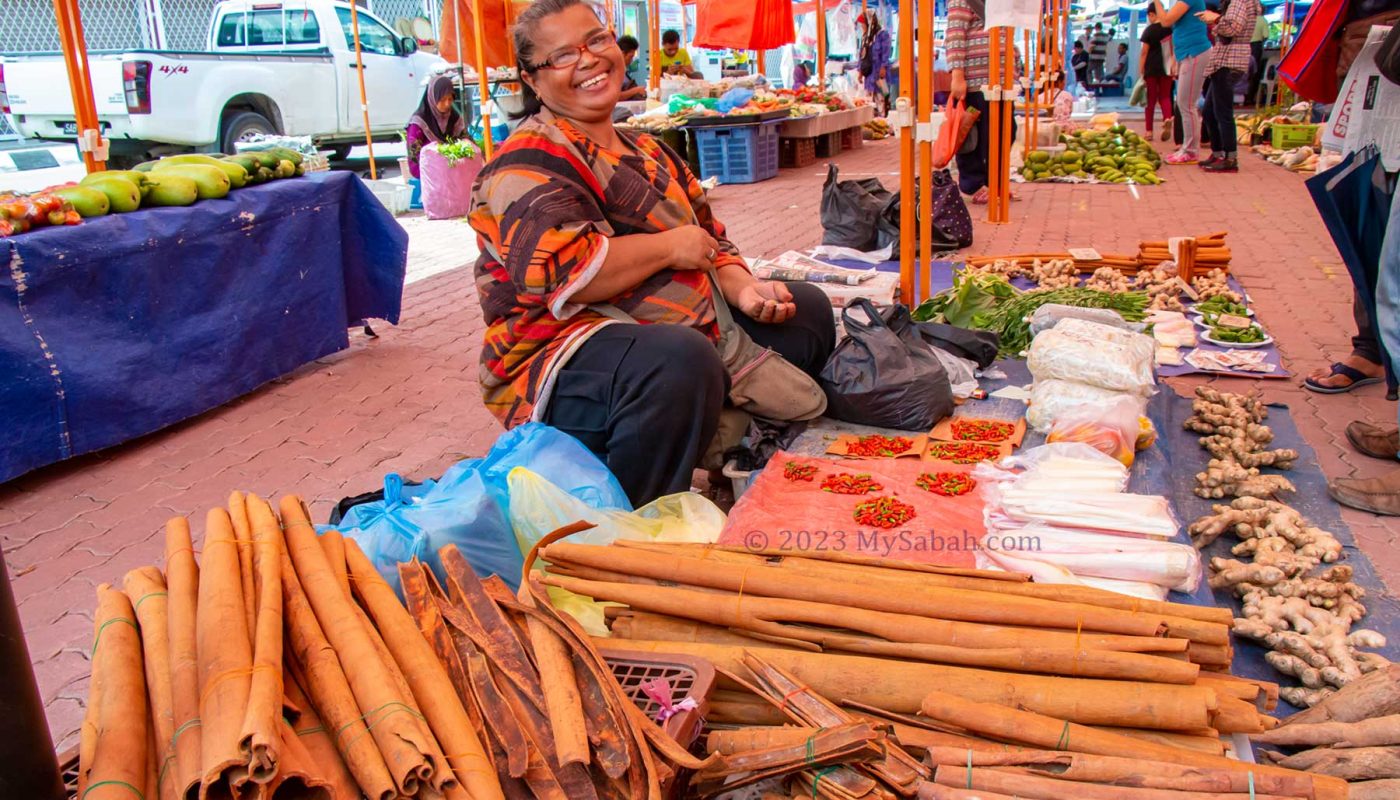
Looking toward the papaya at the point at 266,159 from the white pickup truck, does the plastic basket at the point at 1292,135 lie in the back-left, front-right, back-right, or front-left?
front-left

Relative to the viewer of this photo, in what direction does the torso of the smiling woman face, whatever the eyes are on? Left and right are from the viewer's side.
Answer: facing the viewer and to the right of the viewer

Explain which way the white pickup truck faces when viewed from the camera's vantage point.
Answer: facing away from the viewer and to the right of the viewer

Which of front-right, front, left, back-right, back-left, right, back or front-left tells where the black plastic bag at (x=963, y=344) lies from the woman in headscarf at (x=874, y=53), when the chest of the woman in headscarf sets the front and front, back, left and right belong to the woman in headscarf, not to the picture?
left

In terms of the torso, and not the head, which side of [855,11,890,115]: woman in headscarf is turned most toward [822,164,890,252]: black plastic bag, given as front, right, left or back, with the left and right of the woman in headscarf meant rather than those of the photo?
left

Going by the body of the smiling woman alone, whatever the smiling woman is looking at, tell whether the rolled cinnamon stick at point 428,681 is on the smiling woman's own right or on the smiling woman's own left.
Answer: on the smiling woman's own right

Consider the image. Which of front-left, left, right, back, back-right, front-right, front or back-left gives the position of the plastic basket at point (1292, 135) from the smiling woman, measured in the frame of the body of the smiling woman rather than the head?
left

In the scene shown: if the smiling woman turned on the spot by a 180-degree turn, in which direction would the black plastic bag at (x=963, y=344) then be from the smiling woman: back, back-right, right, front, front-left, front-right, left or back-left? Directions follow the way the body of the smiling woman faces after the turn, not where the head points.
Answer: right

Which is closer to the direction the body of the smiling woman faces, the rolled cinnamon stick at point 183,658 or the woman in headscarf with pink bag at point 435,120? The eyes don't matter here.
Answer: the rolled cinnamon stick

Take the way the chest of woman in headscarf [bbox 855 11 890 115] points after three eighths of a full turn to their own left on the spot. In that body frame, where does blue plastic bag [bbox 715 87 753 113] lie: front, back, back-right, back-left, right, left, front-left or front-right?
front-right
